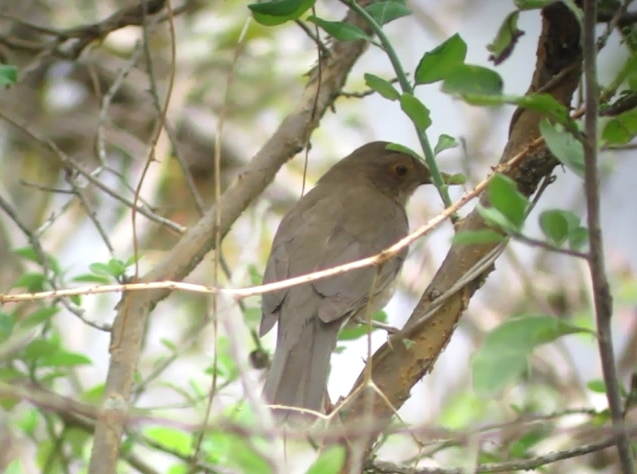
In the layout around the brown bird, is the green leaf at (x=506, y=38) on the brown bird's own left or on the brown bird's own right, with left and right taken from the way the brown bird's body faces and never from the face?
on the brown bird's own right

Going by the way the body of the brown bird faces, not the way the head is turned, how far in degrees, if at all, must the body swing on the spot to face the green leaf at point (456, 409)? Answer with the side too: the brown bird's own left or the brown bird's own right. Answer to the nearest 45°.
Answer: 0° — it already faces it

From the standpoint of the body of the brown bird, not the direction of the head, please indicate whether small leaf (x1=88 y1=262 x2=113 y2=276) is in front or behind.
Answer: behind

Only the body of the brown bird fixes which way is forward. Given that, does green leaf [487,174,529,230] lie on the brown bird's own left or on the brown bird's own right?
on the brown bird's own right

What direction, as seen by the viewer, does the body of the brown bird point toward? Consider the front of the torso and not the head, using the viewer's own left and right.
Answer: facing away from the viewer and to the right of the viewer

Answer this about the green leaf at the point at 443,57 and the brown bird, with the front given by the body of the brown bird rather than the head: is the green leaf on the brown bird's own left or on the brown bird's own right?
on the brown bird's own right

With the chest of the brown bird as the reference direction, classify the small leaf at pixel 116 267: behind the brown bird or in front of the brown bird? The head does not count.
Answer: behind
